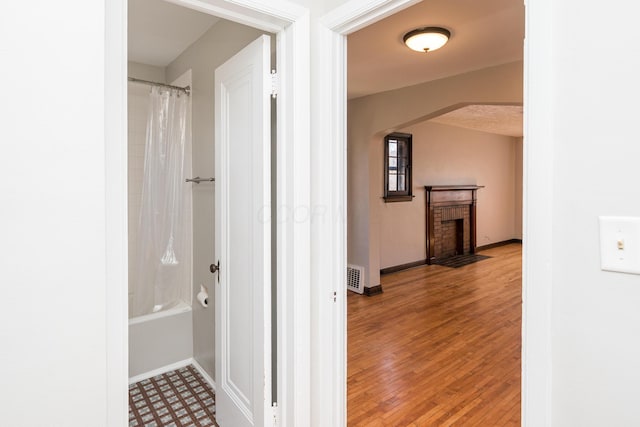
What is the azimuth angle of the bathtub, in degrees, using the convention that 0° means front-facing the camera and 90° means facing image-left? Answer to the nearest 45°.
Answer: approximately 315°

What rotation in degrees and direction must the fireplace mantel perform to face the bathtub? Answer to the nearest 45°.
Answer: approximately 45° to its right

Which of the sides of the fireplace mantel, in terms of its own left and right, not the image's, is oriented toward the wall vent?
right

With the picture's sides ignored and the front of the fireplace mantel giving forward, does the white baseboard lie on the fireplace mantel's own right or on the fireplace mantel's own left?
on the fireplace mantel's own right

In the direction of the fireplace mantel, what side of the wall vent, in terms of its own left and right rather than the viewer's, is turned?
back

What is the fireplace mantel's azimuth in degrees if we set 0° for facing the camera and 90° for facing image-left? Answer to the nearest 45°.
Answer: approximately 315°

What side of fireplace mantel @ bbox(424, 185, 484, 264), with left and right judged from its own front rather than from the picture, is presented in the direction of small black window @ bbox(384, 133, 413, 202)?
right
